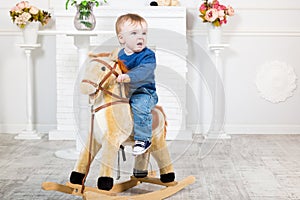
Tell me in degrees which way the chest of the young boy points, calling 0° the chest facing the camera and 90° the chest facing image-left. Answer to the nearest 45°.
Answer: approximately 45°

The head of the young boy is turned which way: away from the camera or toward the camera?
toward the camera

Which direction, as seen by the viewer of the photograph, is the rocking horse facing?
facing the viewer and to the left of the viewer

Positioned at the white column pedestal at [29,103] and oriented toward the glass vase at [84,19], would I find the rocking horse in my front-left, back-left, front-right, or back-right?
front-right

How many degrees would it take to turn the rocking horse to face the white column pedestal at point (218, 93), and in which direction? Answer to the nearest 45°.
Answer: approximately 180°

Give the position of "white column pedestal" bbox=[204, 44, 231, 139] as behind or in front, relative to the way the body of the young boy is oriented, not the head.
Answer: behind

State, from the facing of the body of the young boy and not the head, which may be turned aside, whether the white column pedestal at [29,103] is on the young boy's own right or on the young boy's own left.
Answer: on the young boy's own right

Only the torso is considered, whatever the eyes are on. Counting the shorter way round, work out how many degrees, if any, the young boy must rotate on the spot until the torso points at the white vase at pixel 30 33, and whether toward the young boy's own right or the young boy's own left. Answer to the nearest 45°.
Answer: approximately 90° to the young boy's own right

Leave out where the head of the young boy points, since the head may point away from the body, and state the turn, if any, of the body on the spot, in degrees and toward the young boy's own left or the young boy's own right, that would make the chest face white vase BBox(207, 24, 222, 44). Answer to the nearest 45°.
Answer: approximately 135° to the young boy's own right
